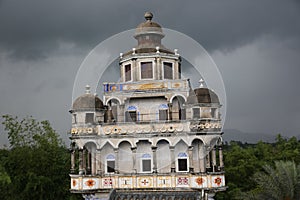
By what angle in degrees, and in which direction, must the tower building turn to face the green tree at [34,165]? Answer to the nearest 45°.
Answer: approximately 135° to its right

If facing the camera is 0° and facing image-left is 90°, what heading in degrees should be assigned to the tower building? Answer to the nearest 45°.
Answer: approximately 0°
